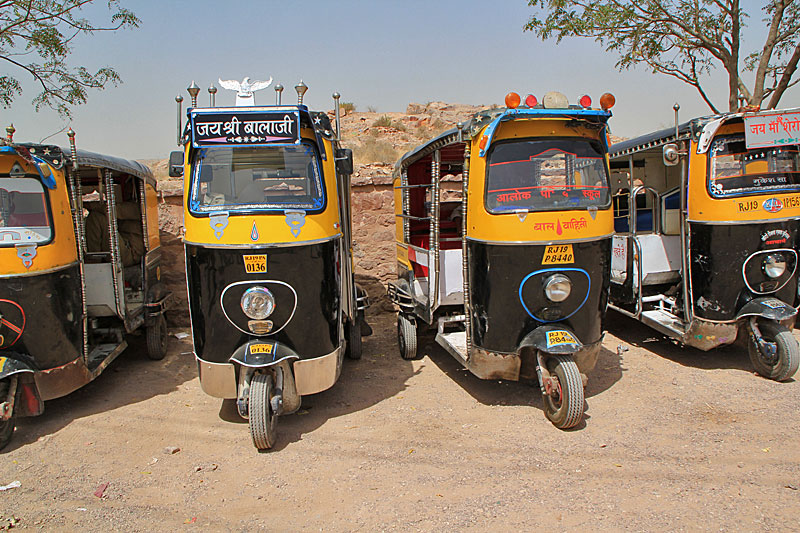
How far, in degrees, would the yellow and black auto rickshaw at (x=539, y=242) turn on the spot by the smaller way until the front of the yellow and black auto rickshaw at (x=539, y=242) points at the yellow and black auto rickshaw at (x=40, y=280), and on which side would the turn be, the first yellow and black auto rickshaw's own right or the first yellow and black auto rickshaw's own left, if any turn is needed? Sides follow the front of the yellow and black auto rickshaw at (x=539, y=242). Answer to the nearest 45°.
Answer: approximately 135° to the first yellow and black auto rickshaw's own right

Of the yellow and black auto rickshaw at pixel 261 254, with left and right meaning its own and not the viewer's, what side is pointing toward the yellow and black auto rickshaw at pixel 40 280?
right

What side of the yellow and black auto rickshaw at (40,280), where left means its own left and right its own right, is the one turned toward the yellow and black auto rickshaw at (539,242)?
left

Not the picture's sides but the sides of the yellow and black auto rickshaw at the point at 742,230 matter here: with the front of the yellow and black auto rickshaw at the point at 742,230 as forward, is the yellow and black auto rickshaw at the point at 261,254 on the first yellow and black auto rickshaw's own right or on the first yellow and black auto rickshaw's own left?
on the first yellow and black auto rickshaw's own right

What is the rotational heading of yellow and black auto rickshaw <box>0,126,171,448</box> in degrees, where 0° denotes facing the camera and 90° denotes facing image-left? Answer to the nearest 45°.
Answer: approximately 45°

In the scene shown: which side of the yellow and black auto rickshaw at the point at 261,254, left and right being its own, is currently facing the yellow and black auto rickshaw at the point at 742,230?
left

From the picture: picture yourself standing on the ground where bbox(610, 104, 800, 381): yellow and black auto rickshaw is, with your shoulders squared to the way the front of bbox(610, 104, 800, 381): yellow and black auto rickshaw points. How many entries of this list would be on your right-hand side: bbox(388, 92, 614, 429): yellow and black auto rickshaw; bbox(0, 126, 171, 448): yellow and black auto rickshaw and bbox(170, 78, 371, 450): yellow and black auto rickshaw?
3

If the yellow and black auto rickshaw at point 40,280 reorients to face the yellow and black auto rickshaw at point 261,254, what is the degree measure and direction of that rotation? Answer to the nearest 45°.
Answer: approximately 90° to its left
